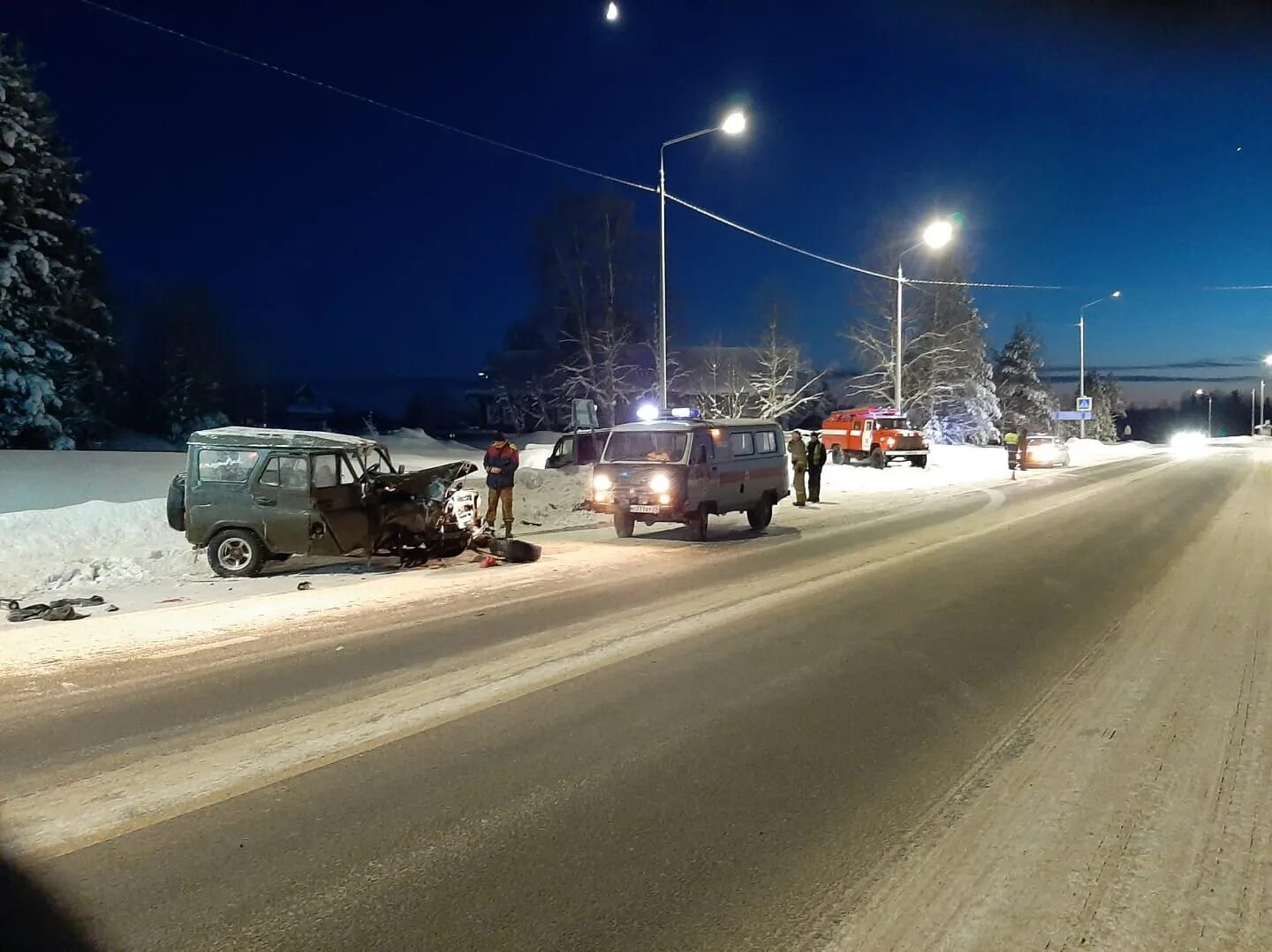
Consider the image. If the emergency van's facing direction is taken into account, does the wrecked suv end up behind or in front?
in front

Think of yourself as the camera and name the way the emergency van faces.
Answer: facing the viewer and to the left of the viewer

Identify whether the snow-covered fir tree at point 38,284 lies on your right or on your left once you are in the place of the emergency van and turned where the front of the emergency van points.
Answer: on your right

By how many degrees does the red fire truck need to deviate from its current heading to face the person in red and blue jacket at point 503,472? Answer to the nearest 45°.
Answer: approximately 45° to its right

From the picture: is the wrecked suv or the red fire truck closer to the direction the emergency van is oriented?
the wrecked suv

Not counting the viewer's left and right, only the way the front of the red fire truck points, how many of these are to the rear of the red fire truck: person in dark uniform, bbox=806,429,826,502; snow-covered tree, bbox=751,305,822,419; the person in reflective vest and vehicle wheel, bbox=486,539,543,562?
1

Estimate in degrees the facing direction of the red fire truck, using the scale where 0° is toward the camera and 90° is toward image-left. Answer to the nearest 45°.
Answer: approximately 315°

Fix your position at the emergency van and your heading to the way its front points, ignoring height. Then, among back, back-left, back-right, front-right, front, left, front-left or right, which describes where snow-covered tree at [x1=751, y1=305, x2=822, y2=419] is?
back-right

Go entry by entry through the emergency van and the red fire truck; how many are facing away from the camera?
0

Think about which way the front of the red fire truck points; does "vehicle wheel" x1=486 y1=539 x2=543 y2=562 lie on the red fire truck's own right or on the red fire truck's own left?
on the red fire truck's own right

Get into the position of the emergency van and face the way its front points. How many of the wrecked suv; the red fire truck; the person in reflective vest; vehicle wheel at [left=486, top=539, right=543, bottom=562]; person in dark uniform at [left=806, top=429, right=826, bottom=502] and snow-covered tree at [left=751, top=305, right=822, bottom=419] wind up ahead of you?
2

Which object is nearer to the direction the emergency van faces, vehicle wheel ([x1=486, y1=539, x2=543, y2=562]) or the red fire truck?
the vehicle wheel

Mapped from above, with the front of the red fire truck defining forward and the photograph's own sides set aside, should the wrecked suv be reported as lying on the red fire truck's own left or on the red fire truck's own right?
on the red fire truck's own right

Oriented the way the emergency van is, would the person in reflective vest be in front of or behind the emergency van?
behind

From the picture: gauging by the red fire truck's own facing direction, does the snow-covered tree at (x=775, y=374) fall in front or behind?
behind

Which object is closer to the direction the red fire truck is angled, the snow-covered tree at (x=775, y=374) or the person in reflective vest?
the person in reflective vest

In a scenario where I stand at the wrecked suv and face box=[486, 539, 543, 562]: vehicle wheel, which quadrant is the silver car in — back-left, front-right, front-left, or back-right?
front-left
